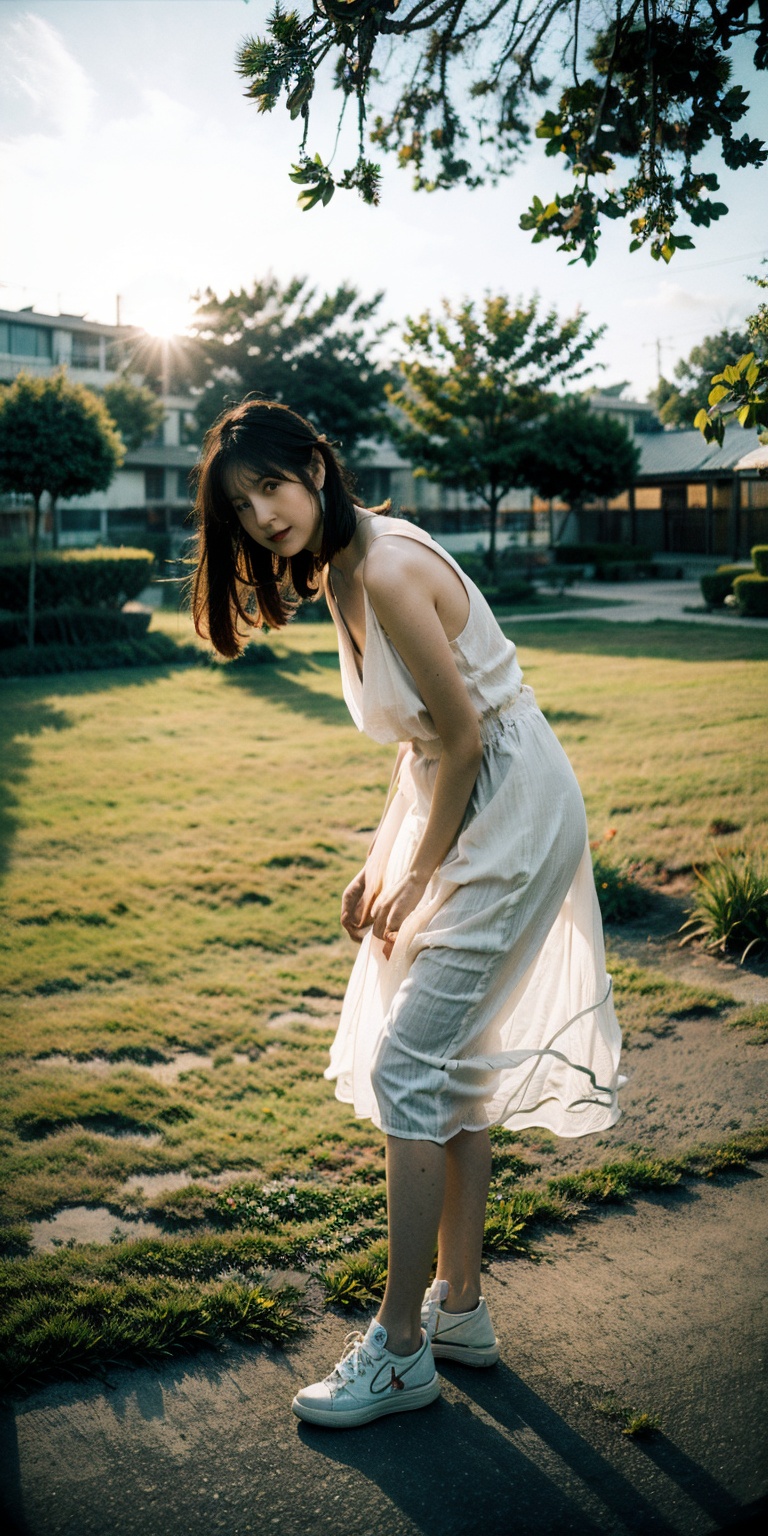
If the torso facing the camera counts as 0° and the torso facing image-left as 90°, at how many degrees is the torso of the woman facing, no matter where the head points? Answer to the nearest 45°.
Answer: approximately 90°
